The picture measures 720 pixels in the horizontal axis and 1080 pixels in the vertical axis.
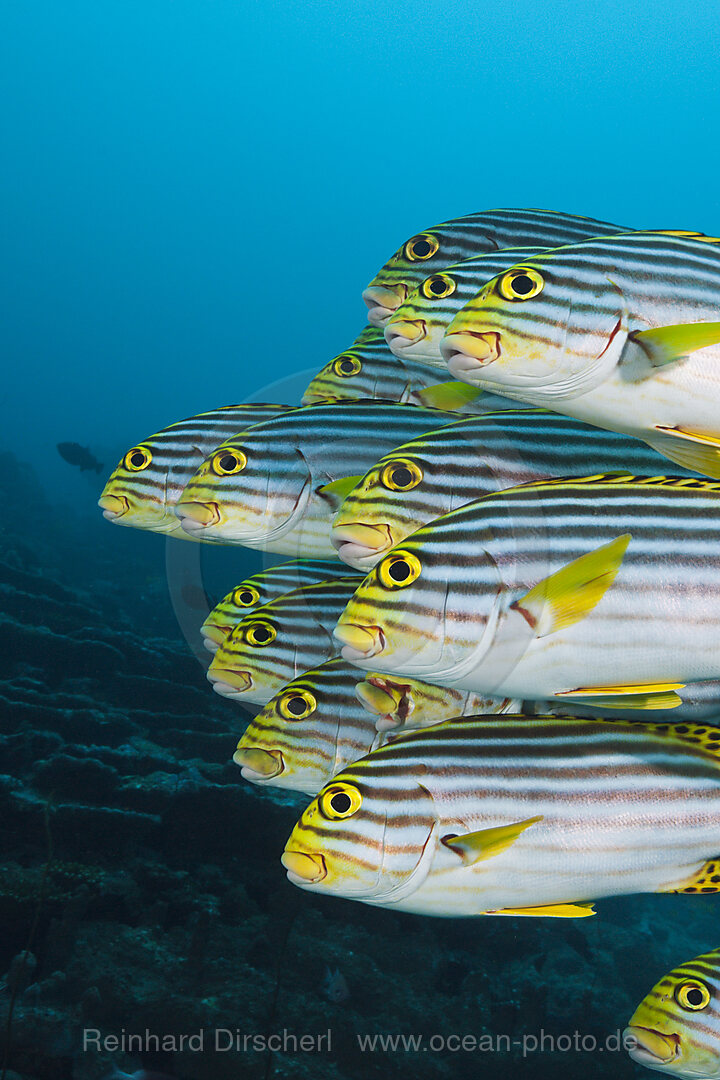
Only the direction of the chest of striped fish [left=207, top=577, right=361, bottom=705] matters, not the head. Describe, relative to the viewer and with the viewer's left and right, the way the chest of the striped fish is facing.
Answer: facing to the left of the viewer

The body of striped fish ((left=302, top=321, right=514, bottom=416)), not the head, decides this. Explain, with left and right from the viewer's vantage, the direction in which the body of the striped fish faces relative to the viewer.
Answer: facing to the left of the viewer

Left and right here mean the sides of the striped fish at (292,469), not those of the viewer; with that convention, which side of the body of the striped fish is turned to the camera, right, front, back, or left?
left

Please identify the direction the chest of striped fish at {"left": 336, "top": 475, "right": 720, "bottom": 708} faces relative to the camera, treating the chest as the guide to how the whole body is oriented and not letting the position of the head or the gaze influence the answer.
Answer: to the viewer's left

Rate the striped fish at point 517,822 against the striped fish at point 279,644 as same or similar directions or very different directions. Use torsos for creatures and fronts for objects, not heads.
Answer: same or similar directions

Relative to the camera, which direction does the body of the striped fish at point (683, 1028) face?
to the viewer's left

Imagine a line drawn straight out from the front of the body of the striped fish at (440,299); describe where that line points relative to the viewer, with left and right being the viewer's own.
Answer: facing to the left of the viewer

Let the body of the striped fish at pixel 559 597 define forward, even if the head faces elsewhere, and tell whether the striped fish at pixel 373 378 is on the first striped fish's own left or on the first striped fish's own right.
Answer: on the first striped fish's own right

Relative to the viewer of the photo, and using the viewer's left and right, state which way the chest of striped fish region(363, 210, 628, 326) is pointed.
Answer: facing to the left of the viewer

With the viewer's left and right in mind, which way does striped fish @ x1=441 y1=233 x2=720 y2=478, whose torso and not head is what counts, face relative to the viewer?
facing to the left of the viewer
